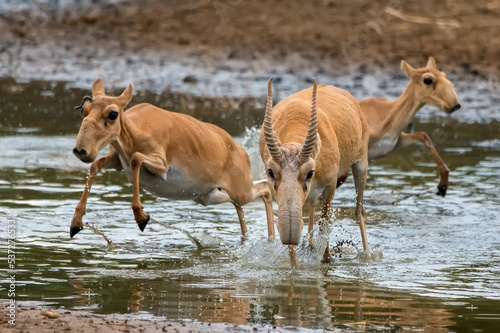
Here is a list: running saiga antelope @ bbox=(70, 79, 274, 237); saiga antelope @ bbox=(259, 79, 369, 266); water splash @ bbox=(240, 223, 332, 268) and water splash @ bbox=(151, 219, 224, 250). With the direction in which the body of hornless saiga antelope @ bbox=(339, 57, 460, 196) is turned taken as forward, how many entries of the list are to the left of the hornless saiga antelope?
0

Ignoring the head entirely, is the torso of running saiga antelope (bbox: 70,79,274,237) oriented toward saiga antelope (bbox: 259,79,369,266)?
no

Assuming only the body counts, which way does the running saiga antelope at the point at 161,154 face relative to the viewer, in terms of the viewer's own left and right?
facing the viewer and to the left of the viewer

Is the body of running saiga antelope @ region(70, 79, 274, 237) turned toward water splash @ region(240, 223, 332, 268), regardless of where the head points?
no

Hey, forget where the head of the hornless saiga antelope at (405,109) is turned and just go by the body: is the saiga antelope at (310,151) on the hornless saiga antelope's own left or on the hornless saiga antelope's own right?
on the hornless saiga antelope's own right

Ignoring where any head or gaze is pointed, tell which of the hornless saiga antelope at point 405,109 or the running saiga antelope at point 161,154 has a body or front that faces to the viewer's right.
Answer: the hornless saiga antelope

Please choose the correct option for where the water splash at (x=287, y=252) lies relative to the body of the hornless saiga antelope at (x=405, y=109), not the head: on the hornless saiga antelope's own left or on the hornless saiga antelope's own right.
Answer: on the hornless saiga antelope's own right

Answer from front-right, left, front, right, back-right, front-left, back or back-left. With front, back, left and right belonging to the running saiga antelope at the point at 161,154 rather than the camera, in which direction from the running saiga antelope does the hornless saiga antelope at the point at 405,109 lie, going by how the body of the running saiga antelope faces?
back

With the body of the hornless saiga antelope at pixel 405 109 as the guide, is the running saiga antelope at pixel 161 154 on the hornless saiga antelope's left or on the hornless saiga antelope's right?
on the hornless saiga antelope's right

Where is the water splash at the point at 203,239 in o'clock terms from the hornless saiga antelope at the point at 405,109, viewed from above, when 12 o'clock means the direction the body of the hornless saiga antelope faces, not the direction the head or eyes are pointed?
The water splash is roughly at 4 o'clock from the hornless saiga antelope.

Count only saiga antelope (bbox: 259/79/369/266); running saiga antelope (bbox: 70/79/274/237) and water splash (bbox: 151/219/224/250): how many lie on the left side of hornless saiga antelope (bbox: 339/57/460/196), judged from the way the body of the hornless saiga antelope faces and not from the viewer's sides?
0

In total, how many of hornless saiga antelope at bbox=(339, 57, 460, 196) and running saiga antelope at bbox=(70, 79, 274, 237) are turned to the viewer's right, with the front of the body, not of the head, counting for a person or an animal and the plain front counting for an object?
1

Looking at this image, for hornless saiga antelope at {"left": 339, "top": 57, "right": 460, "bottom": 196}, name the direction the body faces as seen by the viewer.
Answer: to the viewer's right
